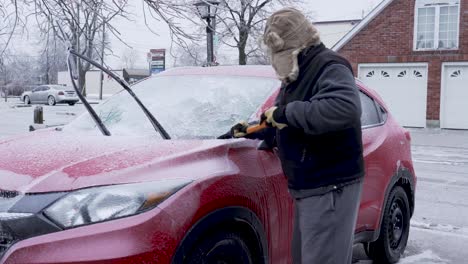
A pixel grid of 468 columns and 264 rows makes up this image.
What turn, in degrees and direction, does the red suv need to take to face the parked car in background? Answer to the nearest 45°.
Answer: approximately 135° to its right

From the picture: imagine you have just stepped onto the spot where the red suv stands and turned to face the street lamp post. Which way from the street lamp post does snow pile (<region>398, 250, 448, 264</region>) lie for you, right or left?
right

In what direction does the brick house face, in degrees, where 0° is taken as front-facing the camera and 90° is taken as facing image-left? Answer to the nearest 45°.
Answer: approximately 0°

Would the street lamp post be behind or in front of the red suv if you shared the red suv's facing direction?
behind

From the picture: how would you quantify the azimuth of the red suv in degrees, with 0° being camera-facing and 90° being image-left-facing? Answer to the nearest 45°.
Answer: approximately 45°

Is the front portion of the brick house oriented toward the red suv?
yes

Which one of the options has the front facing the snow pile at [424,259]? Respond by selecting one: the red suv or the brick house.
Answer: the brick house

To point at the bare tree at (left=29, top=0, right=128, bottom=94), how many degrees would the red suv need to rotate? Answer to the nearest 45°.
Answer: approximately 135° to its right

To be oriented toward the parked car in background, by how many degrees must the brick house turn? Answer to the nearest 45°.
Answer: approximately 135° to its right
